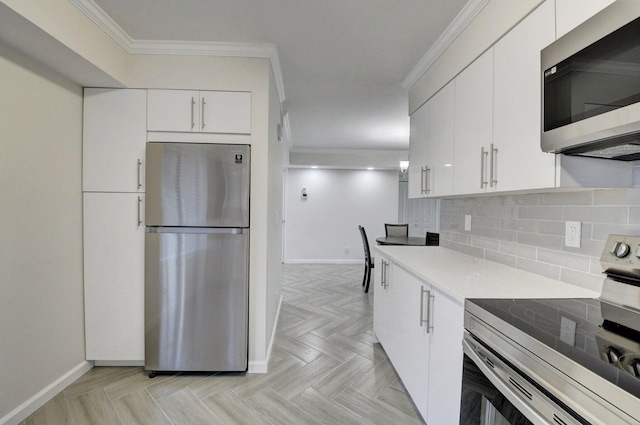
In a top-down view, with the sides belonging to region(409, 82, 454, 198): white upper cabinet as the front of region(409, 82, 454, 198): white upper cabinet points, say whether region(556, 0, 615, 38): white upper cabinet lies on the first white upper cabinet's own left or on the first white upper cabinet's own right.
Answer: on the first white upper cabinet's own left

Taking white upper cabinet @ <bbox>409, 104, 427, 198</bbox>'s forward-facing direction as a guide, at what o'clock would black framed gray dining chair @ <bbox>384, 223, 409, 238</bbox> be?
The black framed gray dining chair is roughly at 3 o'clock from the white upper cabinet.

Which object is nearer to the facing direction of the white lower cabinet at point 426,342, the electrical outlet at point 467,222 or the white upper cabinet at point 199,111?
the white upper cabinet

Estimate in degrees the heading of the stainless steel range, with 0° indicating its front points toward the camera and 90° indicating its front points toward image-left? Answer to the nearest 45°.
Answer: approximately 45°

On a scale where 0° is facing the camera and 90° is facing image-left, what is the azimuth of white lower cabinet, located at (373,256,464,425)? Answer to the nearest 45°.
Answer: approximately 90°

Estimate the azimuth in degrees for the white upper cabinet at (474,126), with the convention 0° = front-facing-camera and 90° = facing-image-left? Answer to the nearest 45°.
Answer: approximately 45°

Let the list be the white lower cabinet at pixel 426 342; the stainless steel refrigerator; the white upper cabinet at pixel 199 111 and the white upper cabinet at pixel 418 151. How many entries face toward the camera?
2

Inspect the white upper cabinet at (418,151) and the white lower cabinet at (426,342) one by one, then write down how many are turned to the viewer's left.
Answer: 2

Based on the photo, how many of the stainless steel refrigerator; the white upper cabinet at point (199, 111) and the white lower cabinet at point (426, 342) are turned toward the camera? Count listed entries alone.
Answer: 2

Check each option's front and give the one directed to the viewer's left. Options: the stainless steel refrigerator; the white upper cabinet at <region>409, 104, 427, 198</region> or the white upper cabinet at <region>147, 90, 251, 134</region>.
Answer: the white upper cabinet at <region>409, 104, 427, 198</region>

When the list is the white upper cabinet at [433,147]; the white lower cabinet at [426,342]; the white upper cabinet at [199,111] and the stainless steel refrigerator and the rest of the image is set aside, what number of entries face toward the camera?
2

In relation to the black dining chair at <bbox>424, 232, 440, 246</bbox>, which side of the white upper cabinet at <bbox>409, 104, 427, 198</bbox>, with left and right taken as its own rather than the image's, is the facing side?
right
